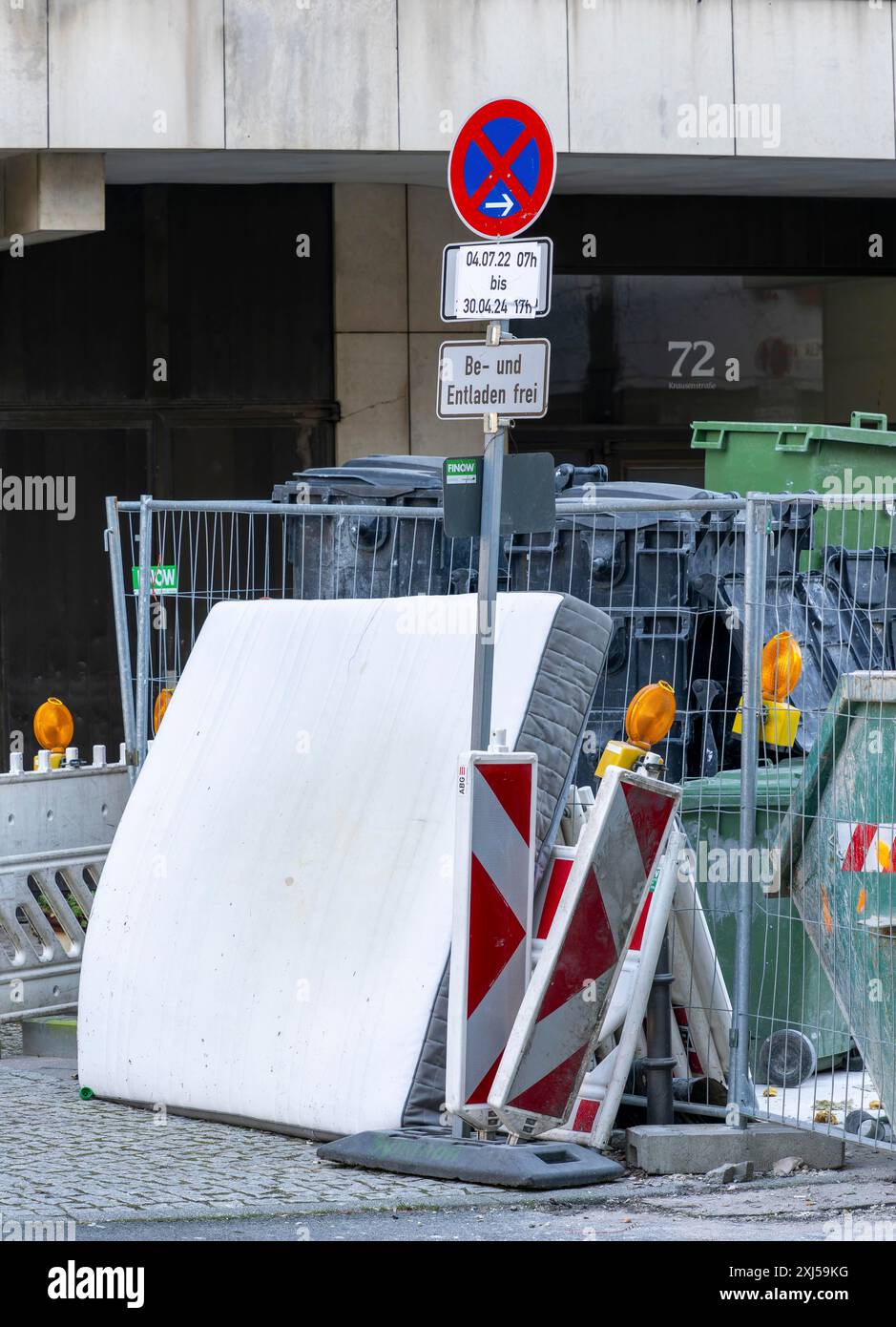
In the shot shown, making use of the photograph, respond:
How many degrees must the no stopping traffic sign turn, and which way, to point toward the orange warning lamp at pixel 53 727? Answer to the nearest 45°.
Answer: approximately 90° to its right

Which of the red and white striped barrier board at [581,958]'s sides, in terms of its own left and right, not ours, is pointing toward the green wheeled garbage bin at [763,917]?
left

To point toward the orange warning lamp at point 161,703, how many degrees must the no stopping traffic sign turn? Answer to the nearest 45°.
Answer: approximately 90° to its right

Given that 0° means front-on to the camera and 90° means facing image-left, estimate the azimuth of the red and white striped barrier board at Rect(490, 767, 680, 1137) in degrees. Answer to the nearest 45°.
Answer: approximately 315°
